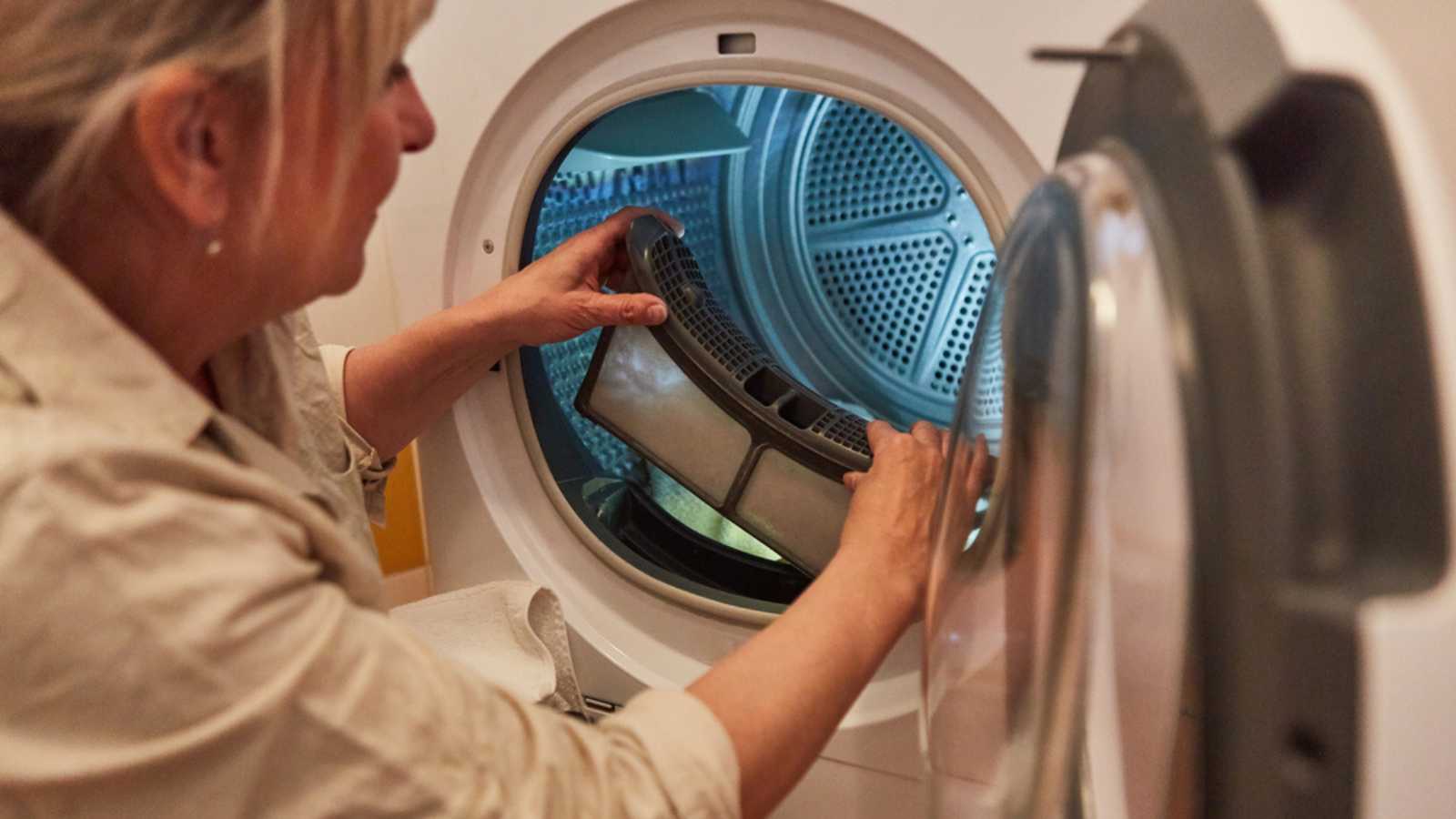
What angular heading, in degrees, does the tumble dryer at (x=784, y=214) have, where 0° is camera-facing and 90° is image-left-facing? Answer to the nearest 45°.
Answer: approximately 45°

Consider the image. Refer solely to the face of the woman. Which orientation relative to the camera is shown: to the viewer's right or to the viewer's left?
to the viewer's right
